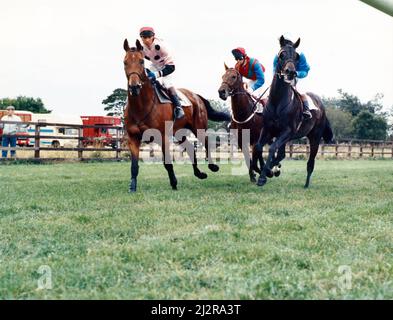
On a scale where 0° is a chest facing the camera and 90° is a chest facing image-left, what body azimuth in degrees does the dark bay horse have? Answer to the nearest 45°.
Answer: approximately 45°

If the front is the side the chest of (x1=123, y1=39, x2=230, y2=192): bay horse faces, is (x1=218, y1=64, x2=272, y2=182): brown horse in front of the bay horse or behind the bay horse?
behind

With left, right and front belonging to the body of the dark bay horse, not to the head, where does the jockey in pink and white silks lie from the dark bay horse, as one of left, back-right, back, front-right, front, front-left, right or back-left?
front-right

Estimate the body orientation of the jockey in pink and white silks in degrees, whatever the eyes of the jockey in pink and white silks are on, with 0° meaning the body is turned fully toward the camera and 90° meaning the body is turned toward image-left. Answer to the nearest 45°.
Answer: approximately 45°

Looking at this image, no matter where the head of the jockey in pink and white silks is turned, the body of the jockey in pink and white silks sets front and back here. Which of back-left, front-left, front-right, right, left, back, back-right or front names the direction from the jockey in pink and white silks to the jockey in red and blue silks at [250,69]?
back

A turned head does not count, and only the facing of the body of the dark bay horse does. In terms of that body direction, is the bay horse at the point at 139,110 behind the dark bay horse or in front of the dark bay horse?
in front

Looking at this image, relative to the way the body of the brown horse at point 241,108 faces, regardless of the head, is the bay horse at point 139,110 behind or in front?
in front
